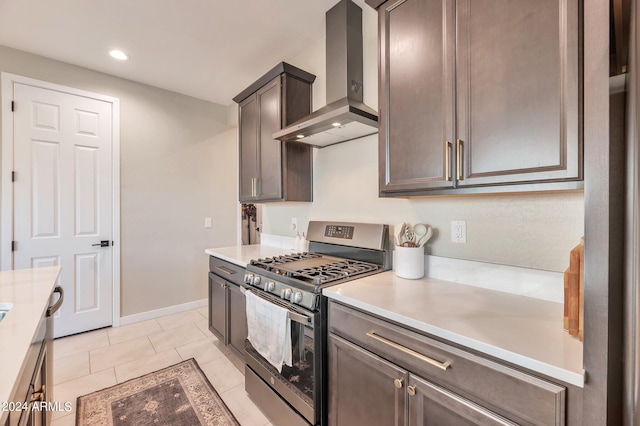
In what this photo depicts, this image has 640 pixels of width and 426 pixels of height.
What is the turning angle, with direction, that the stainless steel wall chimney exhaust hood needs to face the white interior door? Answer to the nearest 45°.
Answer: approximately 45° to its right

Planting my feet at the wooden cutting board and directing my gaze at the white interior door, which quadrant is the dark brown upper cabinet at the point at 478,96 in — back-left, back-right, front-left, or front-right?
front-right

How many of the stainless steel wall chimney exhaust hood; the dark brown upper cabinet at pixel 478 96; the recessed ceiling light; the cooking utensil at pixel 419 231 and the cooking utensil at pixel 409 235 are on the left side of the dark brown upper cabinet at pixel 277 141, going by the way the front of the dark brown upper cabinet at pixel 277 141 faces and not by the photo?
4

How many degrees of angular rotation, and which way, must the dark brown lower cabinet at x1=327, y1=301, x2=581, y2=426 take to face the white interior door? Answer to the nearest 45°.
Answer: approximately 45° to its right

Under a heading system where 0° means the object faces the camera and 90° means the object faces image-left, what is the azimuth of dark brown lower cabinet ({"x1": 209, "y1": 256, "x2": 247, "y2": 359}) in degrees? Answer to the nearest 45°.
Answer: approximately 45°

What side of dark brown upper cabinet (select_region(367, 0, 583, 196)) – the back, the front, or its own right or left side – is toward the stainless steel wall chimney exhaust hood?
right

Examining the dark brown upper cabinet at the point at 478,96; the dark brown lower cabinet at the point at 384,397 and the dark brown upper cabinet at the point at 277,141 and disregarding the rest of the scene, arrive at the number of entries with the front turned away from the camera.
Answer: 0

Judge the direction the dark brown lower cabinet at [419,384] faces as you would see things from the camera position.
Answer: facing the viewer and to the left of the viewer

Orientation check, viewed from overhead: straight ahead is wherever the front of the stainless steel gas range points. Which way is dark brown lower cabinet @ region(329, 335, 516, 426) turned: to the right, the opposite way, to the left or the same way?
the same way

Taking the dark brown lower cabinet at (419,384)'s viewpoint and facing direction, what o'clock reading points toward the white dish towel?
The white dish towel is roughly at 2 o'clock from the dark brown lower cabinet.

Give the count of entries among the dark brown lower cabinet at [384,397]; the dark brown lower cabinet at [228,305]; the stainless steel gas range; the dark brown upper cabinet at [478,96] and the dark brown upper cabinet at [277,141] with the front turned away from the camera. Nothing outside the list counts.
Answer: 0

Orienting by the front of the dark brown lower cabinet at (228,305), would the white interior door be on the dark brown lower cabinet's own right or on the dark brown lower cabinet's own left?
on the dark brown lower cabinet's own right

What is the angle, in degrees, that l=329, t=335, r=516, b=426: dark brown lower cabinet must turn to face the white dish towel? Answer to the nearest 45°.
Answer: approximately 45° to its right

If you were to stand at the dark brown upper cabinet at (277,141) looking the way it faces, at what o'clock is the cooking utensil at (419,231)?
The cooking utensil is roughly at 9 o'clock from the dark brown upper cabinet.

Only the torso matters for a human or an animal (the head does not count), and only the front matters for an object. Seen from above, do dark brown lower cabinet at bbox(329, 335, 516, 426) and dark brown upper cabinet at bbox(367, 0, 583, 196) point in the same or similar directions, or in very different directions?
same or similar directions
